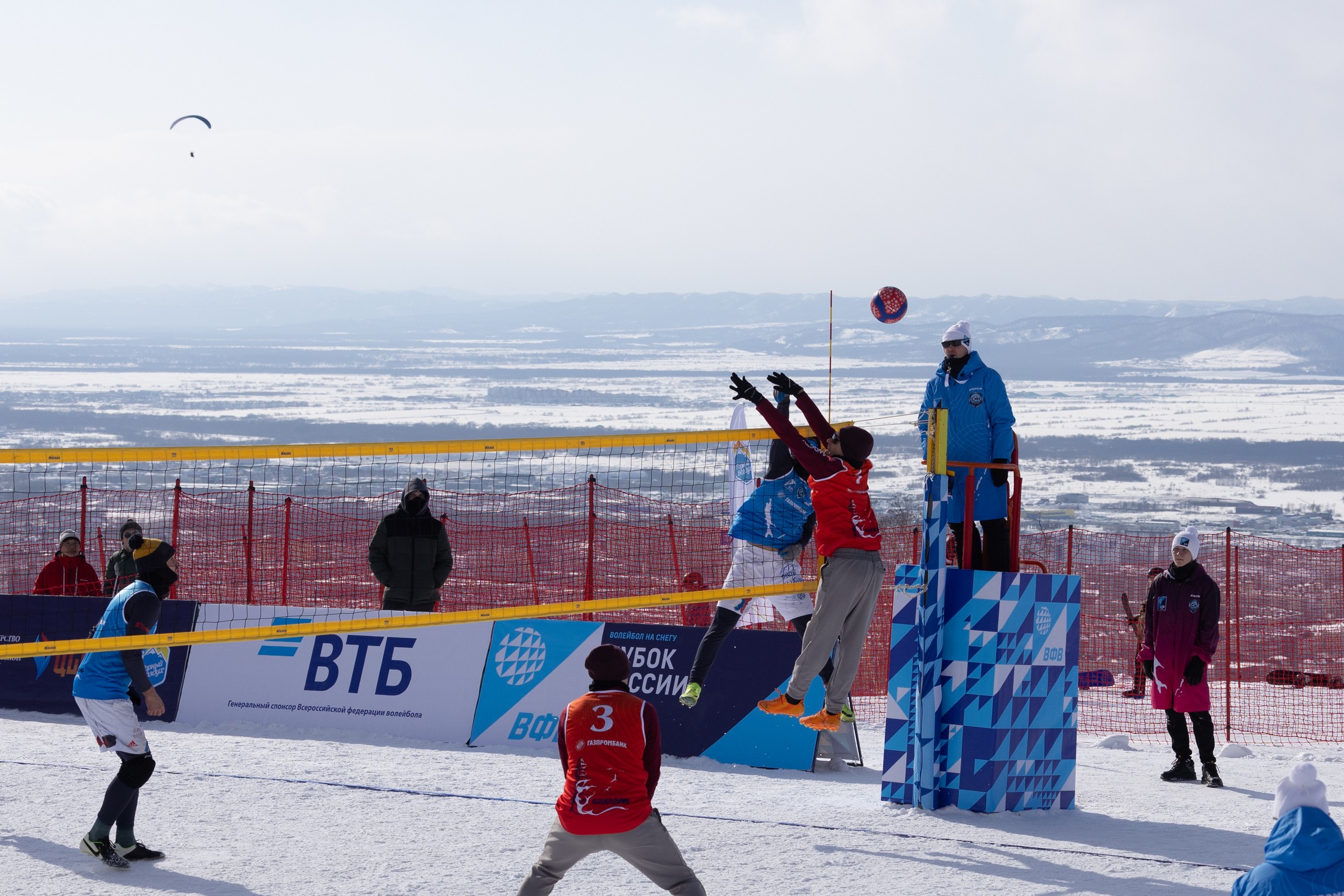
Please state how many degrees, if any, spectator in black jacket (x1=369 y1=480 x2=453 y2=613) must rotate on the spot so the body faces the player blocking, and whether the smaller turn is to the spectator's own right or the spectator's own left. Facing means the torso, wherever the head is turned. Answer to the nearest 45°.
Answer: approximately 45° to the spectator's own left

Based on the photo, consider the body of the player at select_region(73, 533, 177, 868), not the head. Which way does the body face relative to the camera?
to the viewer's right

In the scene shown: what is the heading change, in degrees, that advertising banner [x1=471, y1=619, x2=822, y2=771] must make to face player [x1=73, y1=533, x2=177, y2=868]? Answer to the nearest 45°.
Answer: approximately 45° to its right

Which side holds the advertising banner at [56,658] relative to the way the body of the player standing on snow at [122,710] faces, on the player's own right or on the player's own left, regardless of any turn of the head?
on the player's own left

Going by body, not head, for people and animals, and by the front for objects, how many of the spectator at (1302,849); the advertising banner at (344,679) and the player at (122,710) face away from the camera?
1

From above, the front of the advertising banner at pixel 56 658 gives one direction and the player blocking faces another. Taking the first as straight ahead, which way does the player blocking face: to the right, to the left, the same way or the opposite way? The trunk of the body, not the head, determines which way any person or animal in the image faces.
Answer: the opposite way

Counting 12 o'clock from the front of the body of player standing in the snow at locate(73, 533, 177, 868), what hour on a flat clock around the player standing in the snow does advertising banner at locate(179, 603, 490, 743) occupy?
The advertising banner is roughly at 10 o'clock from the player standing in the snow.

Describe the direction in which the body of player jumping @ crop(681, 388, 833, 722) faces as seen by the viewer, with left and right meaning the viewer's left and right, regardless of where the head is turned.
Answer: facing the viewer and to the right of the viewer

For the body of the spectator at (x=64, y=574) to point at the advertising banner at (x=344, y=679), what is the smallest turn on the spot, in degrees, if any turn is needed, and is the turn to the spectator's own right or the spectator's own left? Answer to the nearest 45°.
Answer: approximately 45° to the spectator's own left

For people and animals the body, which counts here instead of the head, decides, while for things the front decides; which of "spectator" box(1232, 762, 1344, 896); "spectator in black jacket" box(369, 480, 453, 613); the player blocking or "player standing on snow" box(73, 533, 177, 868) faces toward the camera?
the spectator in black jacket

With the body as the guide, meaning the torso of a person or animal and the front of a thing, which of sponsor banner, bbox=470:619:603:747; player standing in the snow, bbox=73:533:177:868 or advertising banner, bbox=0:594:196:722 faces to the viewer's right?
the player standing in the snow
